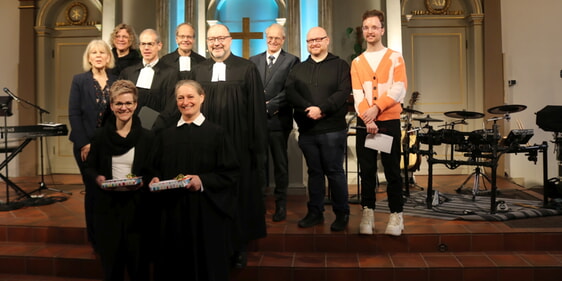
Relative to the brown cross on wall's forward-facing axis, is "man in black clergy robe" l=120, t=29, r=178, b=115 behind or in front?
in front

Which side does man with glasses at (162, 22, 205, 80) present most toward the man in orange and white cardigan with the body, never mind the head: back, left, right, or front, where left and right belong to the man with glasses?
left

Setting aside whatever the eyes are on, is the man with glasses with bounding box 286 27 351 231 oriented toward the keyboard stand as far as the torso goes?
no

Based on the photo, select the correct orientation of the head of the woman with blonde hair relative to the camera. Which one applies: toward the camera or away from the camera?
toward the camera

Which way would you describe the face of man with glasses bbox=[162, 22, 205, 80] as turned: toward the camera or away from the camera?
toward the camera

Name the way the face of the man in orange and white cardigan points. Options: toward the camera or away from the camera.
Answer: toward the camera

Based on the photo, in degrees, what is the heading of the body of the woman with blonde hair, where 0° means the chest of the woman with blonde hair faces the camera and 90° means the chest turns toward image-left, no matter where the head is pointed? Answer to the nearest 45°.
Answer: approximately 315°

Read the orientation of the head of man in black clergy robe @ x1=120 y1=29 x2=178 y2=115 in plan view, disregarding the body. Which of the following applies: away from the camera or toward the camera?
toward the camera

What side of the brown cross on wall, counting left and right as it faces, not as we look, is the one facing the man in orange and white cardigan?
front

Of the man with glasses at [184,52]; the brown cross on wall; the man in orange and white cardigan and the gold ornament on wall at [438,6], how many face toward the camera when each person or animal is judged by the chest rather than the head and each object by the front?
4

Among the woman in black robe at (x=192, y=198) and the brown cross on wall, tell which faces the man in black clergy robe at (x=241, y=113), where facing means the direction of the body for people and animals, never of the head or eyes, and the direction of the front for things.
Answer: the brown cross on wall

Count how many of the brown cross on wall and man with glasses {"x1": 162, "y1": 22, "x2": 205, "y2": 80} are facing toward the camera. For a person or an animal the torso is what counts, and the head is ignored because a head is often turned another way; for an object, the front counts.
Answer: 2

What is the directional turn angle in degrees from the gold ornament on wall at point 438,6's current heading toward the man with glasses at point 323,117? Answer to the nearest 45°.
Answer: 0° — it already faces them

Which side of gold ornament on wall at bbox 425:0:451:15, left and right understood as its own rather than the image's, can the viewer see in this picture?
front

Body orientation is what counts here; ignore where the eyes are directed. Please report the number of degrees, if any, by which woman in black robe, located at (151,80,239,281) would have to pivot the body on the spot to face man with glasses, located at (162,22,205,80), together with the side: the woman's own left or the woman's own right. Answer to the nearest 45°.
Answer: approximately 135° to the woman's own right

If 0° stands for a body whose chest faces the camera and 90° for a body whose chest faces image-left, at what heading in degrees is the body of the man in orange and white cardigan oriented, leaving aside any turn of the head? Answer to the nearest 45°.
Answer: approximately 0°

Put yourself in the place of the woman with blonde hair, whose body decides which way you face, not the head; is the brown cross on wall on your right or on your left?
on your left

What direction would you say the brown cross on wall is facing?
toward the camera

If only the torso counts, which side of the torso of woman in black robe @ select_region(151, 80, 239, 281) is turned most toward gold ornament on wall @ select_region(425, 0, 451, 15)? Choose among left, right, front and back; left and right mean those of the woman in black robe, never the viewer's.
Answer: back
